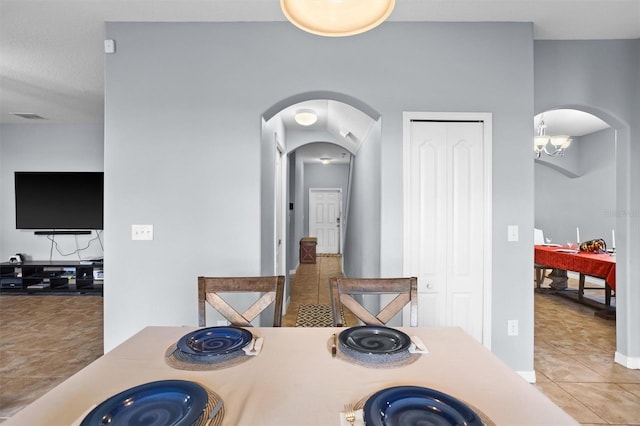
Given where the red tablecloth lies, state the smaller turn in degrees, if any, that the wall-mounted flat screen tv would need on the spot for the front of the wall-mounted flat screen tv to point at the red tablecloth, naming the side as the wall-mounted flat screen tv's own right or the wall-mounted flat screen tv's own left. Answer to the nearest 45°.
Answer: approximately 45° to the wall-mounted flat screen tv's own left

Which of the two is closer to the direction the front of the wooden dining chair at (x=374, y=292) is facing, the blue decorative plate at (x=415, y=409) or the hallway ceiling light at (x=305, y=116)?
the blue decorative plate

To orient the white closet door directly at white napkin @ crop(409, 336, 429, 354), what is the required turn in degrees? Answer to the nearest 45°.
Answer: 0° — it already faces it

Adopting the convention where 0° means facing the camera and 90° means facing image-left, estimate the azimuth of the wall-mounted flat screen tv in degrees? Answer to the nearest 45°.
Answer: approximately 0°

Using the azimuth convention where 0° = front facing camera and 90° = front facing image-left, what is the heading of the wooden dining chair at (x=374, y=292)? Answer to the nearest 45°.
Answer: approximately 0°

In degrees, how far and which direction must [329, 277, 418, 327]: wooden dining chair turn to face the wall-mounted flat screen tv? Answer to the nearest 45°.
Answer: approximately 135° to its right

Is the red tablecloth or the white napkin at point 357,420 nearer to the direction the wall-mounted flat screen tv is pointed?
the white napkin

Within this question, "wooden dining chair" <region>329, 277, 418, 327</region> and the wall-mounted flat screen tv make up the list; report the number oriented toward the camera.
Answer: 2
